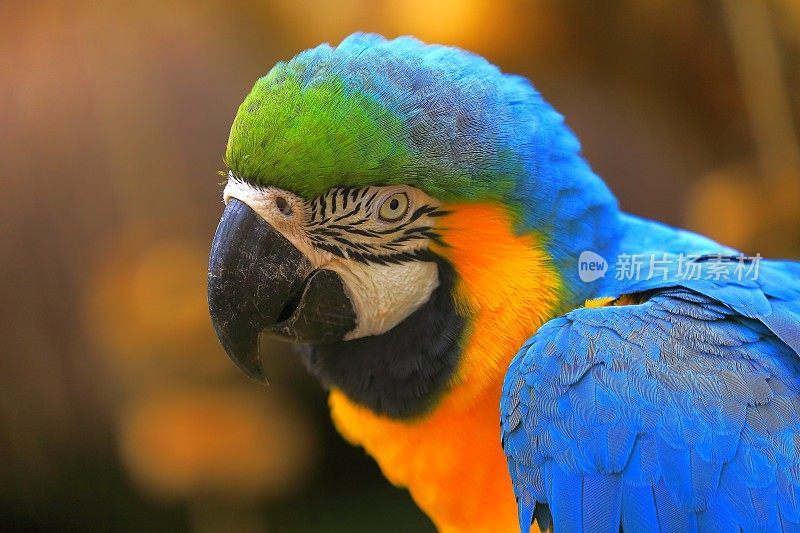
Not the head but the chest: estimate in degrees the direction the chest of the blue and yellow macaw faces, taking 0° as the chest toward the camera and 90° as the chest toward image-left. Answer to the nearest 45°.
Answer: approximately 90°
